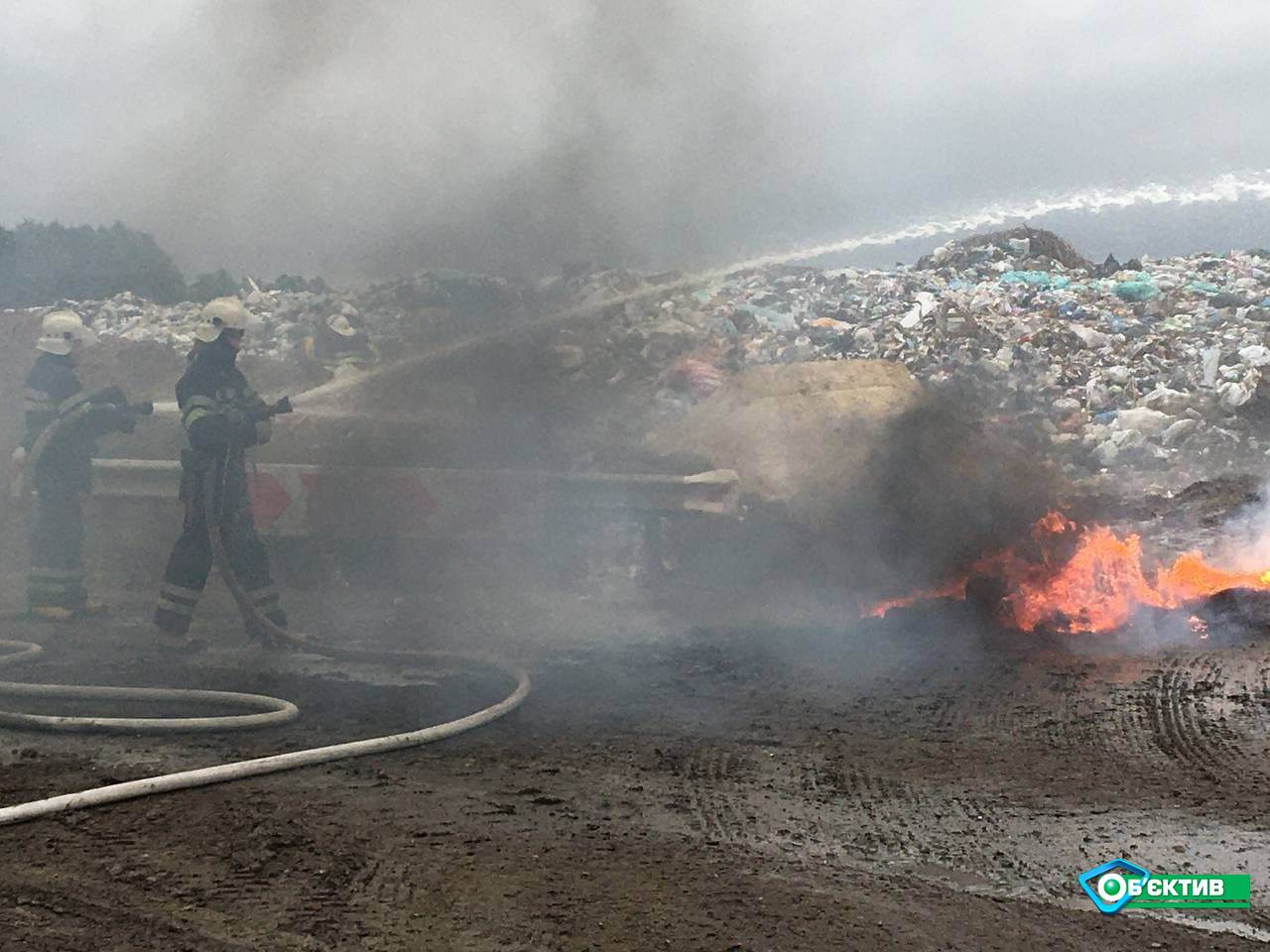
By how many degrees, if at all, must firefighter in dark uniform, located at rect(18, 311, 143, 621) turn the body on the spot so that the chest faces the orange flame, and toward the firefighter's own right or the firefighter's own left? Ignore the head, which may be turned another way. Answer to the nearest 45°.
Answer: approximately 45° to the firefighter's own right

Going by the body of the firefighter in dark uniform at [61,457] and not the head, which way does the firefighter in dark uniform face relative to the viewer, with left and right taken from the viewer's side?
facing to the right of the viewer

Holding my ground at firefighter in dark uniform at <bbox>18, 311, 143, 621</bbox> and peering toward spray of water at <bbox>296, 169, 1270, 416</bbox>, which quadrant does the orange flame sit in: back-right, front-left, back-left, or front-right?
front-right

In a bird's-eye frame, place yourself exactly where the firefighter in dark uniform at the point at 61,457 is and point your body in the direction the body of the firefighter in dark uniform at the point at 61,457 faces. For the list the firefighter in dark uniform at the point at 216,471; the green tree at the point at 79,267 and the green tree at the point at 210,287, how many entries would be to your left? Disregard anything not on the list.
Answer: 2

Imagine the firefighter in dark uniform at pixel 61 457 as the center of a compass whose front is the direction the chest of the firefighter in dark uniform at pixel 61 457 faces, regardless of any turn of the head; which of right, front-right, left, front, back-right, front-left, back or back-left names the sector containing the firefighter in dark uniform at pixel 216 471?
front-right

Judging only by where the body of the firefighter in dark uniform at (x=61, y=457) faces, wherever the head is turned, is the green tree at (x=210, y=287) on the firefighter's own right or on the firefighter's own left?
on the firefighter's own left

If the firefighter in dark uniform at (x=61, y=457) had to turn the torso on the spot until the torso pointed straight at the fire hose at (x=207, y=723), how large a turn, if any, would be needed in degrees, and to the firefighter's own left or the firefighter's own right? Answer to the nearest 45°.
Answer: approximately 90° to the firefighter's own right

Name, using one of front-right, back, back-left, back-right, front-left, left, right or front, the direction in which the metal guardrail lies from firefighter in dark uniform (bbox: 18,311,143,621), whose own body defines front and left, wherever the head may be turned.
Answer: front

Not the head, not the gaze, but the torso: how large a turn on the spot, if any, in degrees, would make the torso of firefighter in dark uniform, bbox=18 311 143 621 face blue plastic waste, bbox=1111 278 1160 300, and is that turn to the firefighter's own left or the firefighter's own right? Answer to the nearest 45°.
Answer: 0° — they already face it

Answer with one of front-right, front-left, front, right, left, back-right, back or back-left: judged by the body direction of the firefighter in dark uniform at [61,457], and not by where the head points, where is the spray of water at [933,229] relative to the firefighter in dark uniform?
front

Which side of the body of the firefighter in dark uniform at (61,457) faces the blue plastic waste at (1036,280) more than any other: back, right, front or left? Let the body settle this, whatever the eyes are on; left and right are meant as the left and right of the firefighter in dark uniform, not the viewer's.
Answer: front

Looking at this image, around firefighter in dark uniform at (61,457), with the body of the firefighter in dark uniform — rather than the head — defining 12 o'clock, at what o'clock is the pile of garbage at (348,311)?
The pile of garbage is roughly at 10 o'clock from the firefighter in dark uniform.
